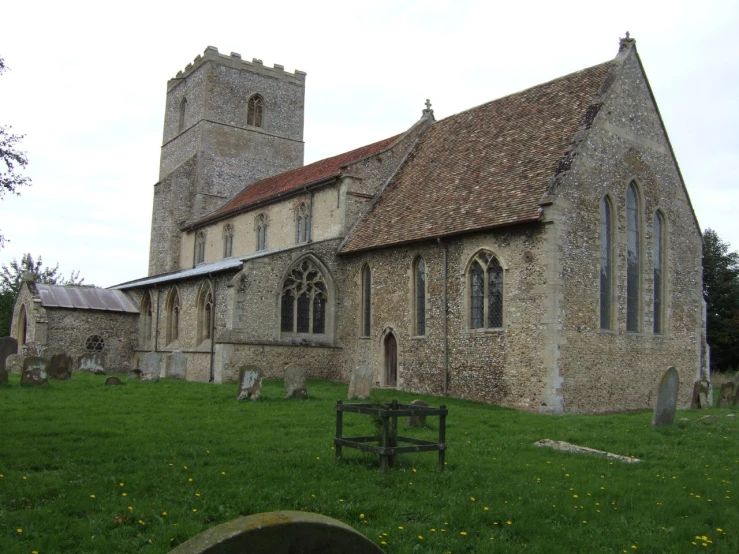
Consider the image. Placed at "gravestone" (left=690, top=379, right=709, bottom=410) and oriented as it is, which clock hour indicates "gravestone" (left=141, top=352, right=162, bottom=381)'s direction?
"gravestone" (left=141, top=352, right=162, bottom=381) is roughly at 4 o'clock from "gravestone" (left=690, top=379, right=709, bottom=410).

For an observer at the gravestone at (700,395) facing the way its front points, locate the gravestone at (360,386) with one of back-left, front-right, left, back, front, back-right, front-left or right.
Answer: right

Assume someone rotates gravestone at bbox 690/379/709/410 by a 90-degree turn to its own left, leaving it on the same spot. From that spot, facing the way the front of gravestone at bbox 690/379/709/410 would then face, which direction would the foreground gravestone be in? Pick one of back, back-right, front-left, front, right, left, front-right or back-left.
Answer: back-right

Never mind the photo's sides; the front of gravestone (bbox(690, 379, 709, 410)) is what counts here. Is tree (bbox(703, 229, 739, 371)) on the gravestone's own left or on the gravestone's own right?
on the gravestone's own left

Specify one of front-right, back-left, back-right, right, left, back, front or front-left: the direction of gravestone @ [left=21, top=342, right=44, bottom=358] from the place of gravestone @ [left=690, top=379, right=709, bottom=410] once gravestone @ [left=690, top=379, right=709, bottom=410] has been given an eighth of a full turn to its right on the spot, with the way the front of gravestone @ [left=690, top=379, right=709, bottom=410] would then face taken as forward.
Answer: right

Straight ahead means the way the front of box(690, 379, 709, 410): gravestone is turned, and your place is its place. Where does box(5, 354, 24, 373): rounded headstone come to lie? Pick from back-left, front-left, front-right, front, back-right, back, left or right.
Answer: back-right

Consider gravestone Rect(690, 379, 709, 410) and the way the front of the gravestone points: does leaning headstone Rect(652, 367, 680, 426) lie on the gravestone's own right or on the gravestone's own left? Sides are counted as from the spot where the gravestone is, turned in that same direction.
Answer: on the gravestone's own right

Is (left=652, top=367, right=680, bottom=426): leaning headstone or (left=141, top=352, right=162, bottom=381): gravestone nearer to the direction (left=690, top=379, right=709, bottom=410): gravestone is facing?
the leaning headstone

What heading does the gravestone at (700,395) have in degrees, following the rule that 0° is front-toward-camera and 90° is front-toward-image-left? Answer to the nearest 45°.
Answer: approximately 315°

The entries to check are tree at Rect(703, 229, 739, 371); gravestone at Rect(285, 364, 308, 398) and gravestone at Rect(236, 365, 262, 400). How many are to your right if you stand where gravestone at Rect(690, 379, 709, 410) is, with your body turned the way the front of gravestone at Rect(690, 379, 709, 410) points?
2

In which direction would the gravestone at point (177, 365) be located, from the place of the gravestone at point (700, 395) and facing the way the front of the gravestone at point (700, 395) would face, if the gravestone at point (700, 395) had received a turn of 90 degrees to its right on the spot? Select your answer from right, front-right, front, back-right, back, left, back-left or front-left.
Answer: front-right

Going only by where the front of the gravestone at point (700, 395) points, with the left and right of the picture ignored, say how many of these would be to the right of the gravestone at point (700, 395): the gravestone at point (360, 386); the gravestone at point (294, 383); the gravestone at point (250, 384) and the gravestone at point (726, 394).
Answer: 3

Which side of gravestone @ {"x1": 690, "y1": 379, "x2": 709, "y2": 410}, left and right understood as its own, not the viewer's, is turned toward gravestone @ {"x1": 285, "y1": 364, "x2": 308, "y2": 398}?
right

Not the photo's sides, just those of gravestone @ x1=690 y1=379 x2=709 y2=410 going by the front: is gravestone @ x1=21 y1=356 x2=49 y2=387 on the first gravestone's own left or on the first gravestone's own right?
on the first gravestone's own right

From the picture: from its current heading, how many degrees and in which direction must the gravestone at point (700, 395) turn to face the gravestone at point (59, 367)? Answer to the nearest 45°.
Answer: approximately 135° to its right

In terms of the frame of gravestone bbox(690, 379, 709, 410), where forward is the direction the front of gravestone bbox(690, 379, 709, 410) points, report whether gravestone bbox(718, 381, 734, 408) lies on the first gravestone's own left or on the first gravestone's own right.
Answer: on the first gravestone's own left
